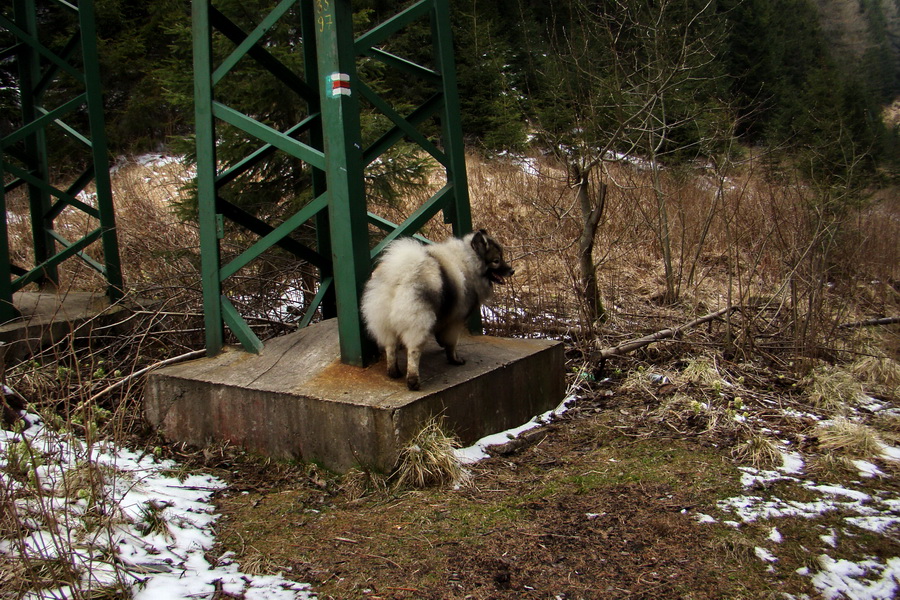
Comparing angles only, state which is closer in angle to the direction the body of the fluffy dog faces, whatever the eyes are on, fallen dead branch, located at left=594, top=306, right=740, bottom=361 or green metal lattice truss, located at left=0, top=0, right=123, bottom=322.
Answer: the fallen dead branch

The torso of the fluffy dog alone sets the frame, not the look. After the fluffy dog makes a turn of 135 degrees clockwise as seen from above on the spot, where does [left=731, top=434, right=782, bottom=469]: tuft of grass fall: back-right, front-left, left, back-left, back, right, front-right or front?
left

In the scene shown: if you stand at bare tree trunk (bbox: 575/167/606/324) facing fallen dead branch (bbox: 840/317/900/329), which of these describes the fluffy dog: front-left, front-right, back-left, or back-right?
back-right

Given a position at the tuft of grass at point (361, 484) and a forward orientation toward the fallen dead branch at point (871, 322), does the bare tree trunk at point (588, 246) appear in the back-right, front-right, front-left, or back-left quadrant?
front-left

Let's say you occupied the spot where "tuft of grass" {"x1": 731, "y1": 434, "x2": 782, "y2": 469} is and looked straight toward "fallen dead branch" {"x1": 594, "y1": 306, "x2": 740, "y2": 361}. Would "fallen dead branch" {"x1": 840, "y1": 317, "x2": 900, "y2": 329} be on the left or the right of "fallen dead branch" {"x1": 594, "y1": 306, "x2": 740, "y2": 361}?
right

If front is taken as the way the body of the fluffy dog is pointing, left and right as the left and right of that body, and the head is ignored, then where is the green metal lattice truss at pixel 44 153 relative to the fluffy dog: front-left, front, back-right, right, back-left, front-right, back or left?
left

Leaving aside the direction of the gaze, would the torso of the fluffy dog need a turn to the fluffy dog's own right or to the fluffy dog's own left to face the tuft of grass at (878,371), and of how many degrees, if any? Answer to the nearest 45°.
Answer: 0° — it already faces it

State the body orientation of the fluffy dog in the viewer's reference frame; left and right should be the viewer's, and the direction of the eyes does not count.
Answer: facing away from the viewer and to the right of the viewer

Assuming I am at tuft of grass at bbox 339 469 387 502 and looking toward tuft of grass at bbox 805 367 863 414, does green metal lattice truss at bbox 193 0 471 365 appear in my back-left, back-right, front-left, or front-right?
front-left

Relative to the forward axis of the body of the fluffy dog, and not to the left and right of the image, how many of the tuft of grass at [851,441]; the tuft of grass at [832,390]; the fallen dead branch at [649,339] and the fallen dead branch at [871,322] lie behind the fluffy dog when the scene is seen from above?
0

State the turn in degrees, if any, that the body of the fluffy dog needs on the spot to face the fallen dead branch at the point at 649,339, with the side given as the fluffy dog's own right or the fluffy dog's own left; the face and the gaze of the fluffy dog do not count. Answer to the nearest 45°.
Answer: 0° — it already faces it

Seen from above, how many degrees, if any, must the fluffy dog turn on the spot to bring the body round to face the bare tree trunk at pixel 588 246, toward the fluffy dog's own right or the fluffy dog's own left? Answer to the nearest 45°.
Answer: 0° — it already faces it
